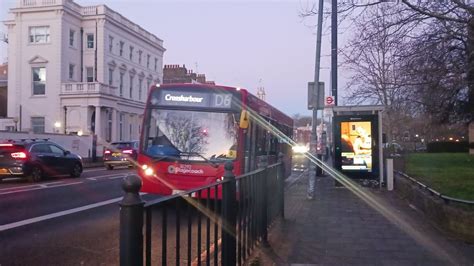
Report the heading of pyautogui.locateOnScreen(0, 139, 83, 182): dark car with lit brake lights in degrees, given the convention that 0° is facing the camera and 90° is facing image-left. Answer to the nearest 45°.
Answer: approximately 225°

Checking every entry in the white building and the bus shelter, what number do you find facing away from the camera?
0

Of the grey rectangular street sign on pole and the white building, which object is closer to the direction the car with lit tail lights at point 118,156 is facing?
the white building

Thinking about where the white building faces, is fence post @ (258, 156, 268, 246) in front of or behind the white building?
in front

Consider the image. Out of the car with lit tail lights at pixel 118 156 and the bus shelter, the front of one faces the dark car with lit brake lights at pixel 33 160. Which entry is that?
the bus shelter

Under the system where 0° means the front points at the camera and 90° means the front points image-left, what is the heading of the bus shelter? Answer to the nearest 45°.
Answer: approximately 90°

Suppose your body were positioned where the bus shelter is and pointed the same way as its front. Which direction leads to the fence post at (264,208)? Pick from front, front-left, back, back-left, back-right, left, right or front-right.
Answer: left

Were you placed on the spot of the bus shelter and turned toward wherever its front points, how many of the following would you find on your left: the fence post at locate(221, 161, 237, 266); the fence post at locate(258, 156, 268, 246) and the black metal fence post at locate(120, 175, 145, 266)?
3

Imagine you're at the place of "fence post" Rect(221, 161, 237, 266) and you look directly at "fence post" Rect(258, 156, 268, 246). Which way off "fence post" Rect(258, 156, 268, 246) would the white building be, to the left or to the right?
left

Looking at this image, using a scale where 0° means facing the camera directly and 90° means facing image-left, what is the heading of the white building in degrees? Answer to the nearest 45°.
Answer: approximately 315°
